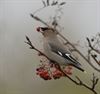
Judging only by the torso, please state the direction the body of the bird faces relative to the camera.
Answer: to the viewer's left
